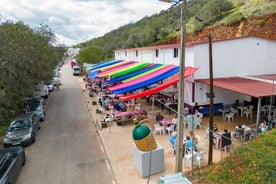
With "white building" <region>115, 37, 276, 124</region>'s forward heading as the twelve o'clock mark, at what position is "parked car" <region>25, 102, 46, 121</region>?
The parked car is roughly at 11 o'clock from the white building.

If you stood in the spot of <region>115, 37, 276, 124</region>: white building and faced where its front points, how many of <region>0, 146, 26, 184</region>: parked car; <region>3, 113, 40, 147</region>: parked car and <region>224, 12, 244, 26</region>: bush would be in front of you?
2

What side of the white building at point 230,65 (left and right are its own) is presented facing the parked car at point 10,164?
front

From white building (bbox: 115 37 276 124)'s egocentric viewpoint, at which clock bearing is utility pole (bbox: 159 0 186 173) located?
The utility pole is roughly at 11 o'clock from the white building.

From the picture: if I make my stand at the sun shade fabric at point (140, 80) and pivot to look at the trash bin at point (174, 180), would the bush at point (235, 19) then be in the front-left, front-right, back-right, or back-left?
back-left

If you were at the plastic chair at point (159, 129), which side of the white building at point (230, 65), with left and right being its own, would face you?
front

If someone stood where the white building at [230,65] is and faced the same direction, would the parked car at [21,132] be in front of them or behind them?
in front

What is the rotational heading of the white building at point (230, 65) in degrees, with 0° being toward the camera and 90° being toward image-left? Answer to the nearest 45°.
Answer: approximately 45°
